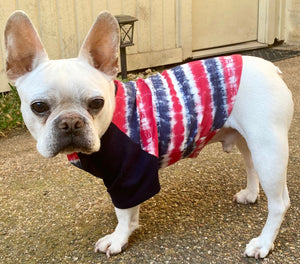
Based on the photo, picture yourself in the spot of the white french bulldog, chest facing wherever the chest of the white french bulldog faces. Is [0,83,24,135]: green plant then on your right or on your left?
on your right

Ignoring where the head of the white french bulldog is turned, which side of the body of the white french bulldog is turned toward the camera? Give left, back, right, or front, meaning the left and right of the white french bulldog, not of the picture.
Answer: left
